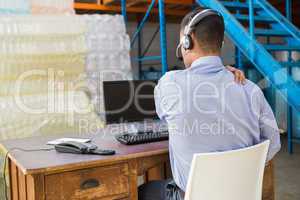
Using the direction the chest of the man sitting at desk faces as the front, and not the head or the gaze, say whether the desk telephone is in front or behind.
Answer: in front

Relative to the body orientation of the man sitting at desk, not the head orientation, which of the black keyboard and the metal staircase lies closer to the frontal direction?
the black keyboard

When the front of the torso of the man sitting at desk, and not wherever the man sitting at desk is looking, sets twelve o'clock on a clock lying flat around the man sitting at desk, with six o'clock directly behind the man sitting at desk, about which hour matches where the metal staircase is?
The metal staircase is roughly at 2 o'clock from the man sitting at desk.

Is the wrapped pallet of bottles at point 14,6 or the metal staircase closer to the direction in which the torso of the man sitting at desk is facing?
the wrapped pallet of bottles

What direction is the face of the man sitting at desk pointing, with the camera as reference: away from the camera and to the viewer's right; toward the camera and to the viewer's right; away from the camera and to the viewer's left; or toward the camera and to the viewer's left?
away from the camera and to the viewer's left

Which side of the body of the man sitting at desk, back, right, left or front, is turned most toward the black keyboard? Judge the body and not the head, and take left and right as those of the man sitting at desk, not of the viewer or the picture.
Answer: front

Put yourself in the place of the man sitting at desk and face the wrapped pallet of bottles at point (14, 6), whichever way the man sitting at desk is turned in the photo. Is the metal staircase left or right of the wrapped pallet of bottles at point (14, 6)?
right

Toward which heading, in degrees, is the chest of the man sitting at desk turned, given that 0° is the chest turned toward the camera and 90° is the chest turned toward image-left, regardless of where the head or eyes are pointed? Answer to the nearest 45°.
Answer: approximately 135°
